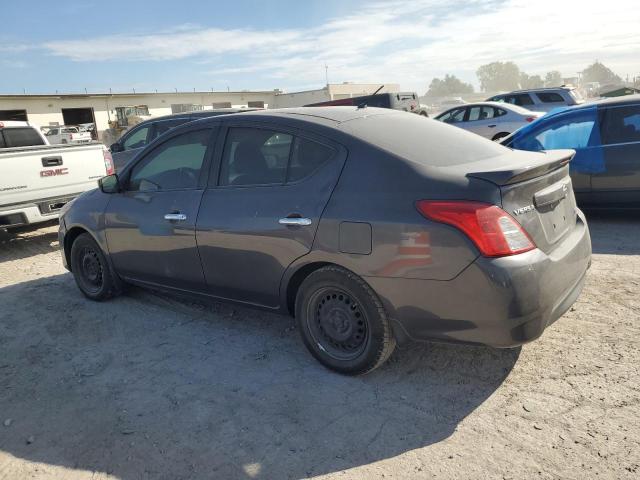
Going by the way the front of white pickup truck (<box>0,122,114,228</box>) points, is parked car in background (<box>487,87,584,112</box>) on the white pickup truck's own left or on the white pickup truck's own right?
on the white pickup truck's own right

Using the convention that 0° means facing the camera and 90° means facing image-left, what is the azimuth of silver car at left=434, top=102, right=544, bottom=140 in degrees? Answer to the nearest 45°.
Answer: approximately 135°

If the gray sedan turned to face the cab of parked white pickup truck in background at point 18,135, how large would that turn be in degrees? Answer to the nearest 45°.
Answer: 0° — it already faces it

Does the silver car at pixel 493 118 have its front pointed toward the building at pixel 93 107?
yes

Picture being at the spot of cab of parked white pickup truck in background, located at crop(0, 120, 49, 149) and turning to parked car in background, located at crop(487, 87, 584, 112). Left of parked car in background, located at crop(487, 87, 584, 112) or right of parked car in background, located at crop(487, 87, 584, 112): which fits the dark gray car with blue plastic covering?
right

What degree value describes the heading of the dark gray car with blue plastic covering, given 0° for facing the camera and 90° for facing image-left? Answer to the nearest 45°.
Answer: approximately 90°

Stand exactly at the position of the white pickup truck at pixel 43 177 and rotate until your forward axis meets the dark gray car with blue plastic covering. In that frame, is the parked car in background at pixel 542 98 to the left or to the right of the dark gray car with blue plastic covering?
left

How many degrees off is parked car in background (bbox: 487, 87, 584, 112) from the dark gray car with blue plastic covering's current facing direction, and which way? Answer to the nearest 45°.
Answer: approximately 90° to its right

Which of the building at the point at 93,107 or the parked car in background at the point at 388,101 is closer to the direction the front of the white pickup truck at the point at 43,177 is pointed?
the building

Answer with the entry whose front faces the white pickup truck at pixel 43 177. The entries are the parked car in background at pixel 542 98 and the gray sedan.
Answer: the gray sedan
